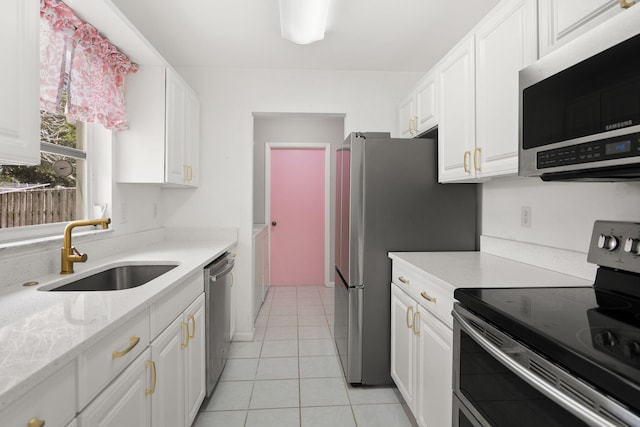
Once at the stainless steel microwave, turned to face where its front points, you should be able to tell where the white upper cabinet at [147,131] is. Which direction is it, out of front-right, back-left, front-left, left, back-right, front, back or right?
front-right

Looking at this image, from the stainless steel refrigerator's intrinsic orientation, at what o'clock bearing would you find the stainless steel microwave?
The stainless steel microwave is roughly at 8 o'clock from the stainless steel refrigerator.

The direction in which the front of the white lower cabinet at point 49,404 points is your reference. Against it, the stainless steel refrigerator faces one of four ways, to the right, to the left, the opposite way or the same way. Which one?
the opposite way

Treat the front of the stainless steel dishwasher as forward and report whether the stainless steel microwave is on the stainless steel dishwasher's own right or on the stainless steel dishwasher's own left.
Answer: on the stainless steel dishwasher's own right

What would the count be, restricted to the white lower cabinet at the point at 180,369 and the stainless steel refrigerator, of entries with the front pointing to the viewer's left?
1

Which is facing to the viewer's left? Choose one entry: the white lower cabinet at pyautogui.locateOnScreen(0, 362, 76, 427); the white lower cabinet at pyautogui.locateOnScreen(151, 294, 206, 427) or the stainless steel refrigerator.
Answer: the stainless steel refrigerator

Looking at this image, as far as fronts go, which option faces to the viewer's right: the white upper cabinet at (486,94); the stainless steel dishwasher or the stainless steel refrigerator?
the stainless steel dishwasher

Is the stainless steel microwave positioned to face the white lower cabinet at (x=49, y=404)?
yes

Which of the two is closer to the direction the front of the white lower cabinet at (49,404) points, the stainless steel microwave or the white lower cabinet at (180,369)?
the stainless steel microwave

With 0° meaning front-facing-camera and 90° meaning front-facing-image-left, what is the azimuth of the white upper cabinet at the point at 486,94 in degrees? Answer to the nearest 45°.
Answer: approximately 45°

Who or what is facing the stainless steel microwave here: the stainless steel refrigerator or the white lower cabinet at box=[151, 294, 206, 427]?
the white lower cabinet

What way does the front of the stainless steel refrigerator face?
to the viewer's left
